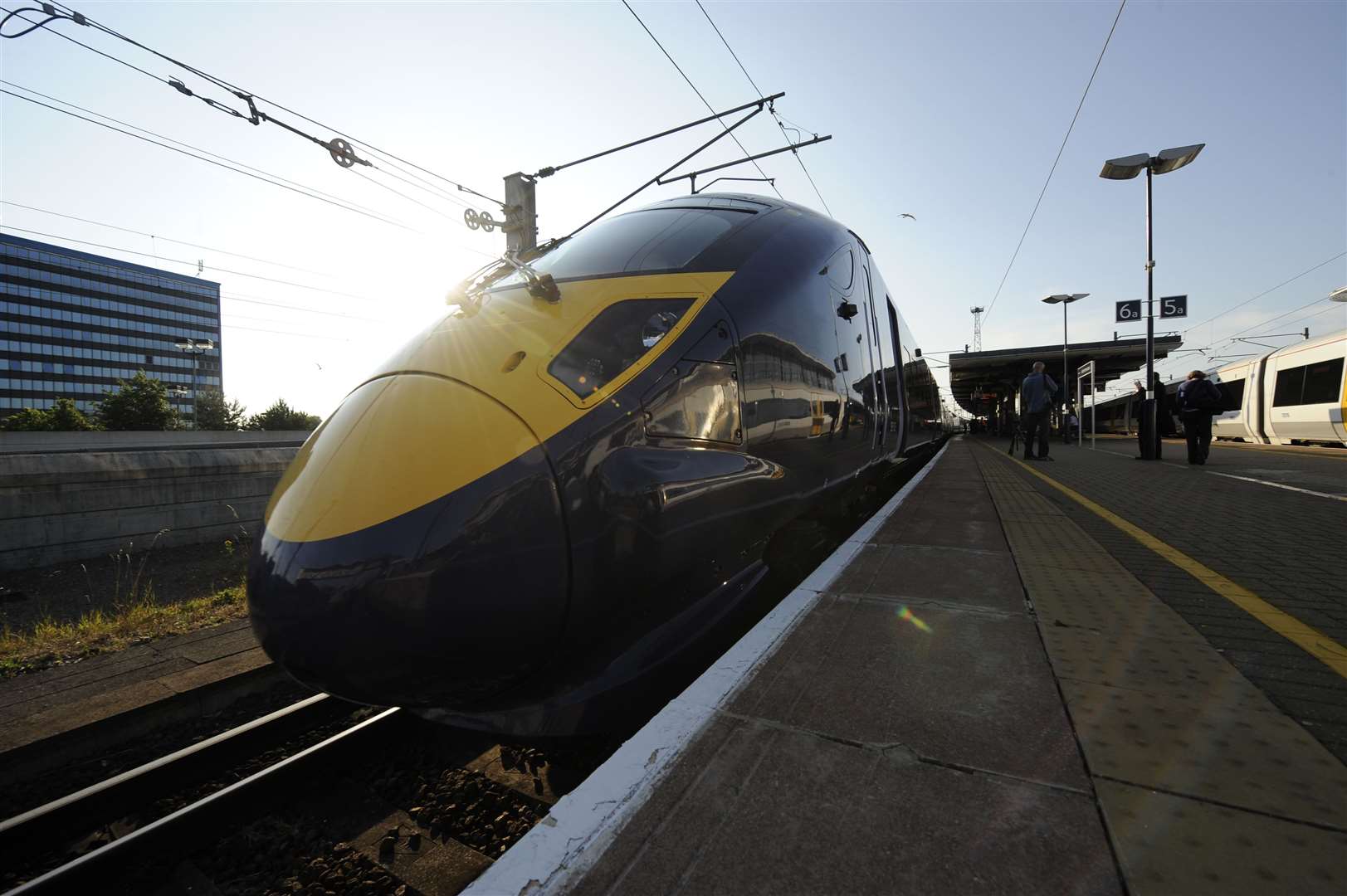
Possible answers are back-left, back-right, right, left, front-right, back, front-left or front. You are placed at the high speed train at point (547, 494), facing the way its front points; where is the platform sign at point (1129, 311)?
back

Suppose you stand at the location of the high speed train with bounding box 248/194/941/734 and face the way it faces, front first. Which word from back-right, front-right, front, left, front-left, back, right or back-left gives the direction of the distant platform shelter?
back

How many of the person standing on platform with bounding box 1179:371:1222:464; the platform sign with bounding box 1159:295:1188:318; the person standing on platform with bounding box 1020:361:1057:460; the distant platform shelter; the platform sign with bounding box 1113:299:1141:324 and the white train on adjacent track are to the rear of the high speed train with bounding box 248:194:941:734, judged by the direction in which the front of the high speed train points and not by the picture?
6

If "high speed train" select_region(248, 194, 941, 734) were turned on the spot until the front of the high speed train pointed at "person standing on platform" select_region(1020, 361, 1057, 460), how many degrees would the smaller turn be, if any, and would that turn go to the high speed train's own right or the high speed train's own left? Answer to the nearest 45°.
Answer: approximately 180°

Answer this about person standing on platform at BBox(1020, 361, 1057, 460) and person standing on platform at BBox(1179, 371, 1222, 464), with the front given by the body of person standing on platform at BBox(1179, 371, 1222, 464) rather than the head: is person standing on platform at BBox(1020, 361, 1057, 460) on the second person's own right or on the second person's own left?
on the second person's own left

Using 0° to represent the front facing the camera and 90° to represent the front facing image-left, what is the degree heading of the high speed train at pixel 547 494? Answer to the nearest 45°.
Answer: approximately 45°

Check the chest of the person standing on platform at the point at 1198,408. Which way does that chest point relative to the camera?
away from the camera

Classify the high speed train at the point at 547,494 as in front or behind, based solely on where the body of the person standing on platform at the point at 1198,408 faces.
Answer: behind

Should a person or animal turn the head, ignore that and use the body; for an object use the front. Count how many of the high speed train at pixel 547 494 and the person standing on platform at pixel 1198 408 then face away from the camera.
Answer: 1

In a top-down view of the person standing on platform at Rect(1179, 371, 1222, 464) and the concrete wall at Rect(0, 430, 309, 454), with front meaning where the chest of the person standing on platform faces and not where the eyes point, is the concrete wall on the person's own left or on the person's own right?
on the person's own left

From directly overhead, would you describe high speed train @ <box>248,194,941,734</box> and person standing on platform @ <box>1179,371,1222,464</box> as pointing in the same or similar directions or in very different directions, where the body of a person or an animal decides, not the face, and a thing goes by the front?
very different directions

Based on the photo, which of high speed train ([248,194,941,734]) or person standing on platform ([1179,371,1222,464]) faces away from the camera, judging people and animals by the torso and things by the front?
the person standing on platform

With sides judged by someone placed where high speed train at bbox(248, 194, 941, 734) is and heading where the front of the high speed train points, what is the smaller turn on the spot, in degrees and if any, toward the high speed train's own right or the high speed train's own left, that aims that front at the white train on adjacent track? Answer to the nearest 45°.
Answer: approximately 180°
